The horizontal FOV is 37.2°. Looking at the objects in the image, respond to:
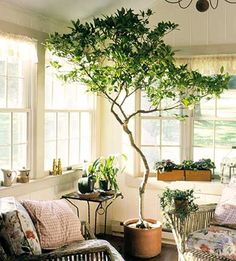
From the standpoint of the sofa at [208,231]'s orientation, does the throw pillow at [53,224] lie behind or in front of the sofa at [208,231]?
in front

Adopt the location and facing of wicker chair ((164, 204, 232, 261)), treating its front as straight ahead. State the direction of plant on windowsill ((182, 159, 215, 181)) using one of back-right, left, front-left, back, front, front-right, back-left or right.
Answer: back-right

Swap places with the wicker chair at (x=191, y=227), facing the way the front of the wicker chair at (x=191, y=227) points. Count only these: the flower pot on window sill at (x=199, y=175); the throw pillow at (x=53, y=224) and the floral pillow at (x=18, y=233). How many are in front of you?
2

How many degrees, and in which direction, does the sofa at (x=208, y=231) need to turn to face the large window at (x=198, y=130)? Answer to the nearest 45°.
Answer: approximately 135° to its right

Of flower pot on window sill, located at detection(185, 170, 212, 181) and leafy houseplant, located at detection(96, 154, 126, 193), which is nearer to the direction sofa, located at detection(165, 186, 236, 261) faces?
the leafy houseplant

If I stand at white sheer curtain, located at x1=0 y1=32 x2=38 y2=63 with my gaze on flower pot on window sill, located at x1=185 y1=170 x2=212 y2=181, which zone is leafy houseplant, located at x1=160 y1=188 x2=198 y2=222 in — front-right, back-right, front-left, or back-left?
front-right

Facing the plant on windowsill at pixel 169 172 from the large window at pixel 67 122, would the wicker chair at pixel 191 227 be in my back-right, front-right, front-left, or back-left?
front-right

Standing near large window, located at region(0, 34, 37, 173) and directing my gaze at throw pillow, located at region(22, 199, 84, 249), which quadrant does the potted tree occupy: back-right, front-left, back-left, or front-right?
front-left

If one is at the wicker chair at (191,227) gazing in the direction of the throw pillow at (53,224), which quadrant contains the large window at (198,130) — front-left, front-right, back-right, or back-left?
back-right

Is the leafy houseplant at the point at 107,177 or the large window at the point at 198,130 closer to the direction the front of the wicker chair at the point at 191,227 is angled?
the leafy houseplant

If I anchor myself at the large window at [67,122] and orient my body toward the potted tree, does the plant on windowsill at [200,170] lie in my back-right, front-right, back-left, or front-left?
front-left

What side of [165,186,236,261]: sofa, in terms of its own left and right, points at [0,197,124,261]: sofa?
front

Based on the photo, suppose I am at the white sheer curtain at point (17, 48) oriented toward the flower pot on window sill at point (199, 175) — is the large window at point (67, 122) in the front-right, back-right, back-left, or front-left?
front-left

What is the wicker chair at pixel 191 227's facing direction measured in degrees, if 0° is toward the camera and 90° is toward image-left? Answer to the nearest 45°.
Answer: approximately 45°

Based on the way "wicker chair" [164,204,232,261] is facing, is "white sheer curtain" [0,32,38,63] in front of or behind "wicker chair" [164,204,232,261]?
in front

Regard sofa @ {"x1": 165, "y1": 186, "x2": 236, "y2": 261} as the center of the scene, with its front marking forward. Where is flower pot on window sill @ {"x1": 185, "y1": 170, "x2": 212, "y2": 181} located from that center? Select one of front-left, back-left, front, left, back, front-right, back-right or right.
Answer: back-right

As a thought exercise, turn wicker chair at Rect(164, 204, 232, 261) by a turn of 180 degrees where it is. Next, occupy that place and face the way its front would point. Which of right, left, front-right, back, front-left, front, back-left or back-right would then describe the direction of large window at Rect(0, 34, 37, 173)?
back-left

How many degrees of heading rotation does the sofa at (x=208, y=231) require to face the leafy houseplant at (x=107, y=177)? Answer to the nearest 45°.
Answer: approximately 90° to its right

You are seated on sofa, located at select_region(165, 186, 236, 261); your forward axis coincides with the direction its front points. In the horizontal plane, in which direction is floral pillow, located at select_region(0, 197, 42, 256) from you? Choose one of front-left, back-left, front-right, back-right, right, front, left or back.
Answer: front
